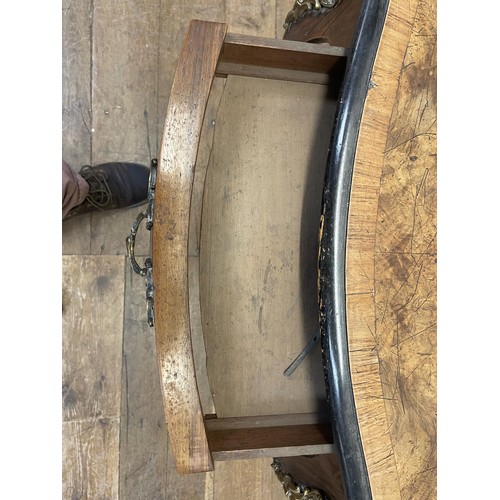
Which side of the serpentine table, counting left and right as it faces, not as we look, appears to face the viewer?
left
